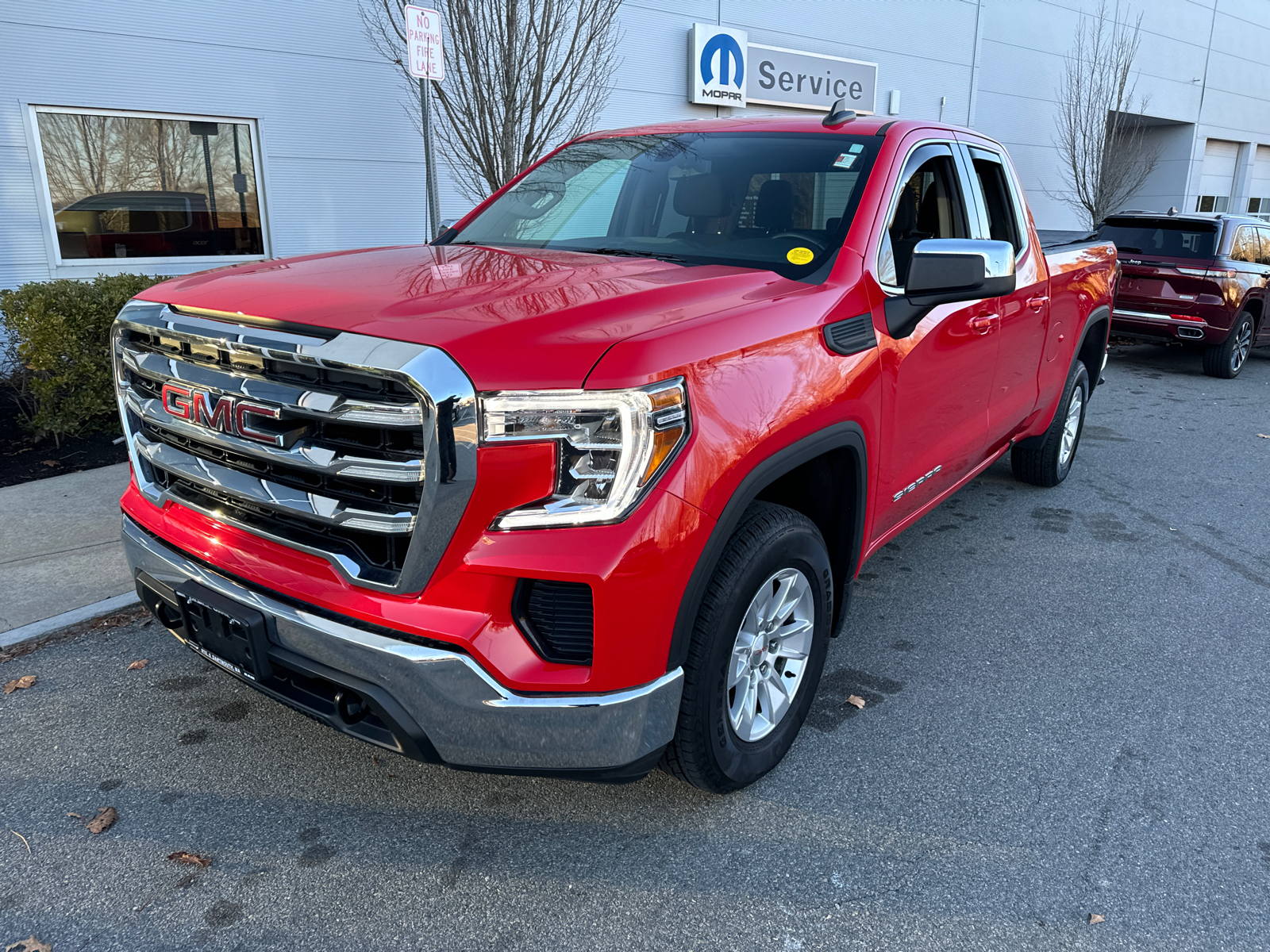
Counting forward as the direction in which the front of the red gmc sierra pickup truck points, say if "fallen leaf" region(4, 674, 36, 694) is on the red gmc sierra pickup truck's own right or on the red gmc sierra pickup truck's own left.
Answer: on the red gmc sierra pickup truck's own right

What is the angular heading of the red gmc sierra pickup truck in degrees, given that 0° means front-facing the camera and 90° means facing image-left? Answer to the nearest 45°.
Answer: approximately 45°

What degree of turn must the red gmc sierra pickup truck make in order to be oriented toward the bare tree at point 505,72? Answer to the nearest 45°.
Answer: approximately 135° to its right

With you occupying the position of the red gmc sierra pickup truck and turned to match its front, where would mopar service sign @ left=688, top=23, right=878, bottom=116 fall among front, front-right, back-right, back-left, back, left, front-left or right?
back-right

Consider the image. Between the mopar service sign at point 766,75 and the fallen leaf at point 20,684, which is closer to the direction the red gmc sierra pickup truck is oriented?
the fallen leaf

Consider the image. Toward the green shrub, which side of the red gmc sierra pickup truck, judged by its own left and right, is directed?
right

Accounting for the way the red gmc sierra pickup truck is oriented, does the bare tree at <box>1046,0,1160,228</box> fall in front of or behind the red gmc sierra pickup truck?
behind
